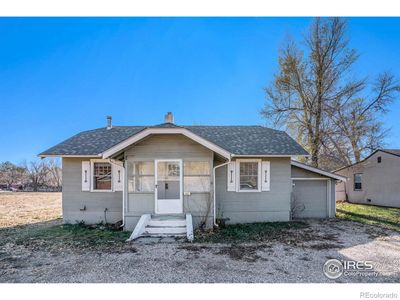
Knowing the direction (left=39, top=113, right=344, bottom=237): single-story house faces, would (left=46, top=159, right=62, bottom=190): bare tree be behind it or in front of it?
behind

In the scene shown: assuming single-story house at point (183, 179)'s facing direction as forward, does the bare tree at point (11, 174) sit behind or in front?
behind

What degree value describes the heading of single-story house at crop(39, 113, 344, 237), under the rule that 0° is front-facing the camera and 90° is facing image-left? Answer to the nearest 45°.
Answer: approximately 0°
